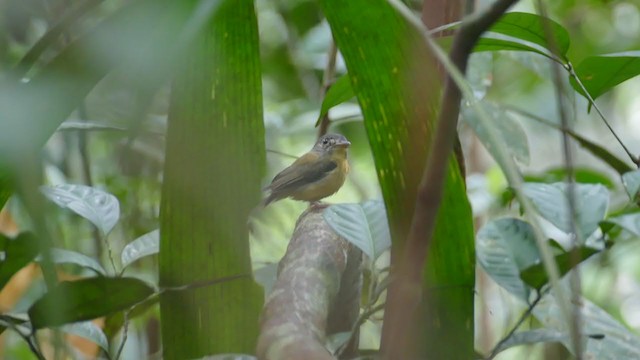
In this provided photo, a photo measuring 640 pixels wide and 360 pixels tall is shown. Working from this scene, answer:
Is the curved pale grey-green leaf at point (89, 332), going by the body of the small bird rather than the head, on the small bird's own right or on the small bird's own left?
on the small bird's own right

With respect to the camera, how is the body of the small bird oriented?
to the viewer's right

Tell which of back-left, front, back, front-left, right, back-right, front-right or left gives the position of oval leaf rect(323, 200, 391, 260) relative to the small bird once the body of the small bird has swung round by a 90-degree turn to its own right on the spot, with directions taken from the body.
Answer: left

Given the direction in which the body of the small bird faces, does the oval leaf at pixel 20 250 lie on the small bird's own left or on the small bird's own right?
on the small bird's own right
